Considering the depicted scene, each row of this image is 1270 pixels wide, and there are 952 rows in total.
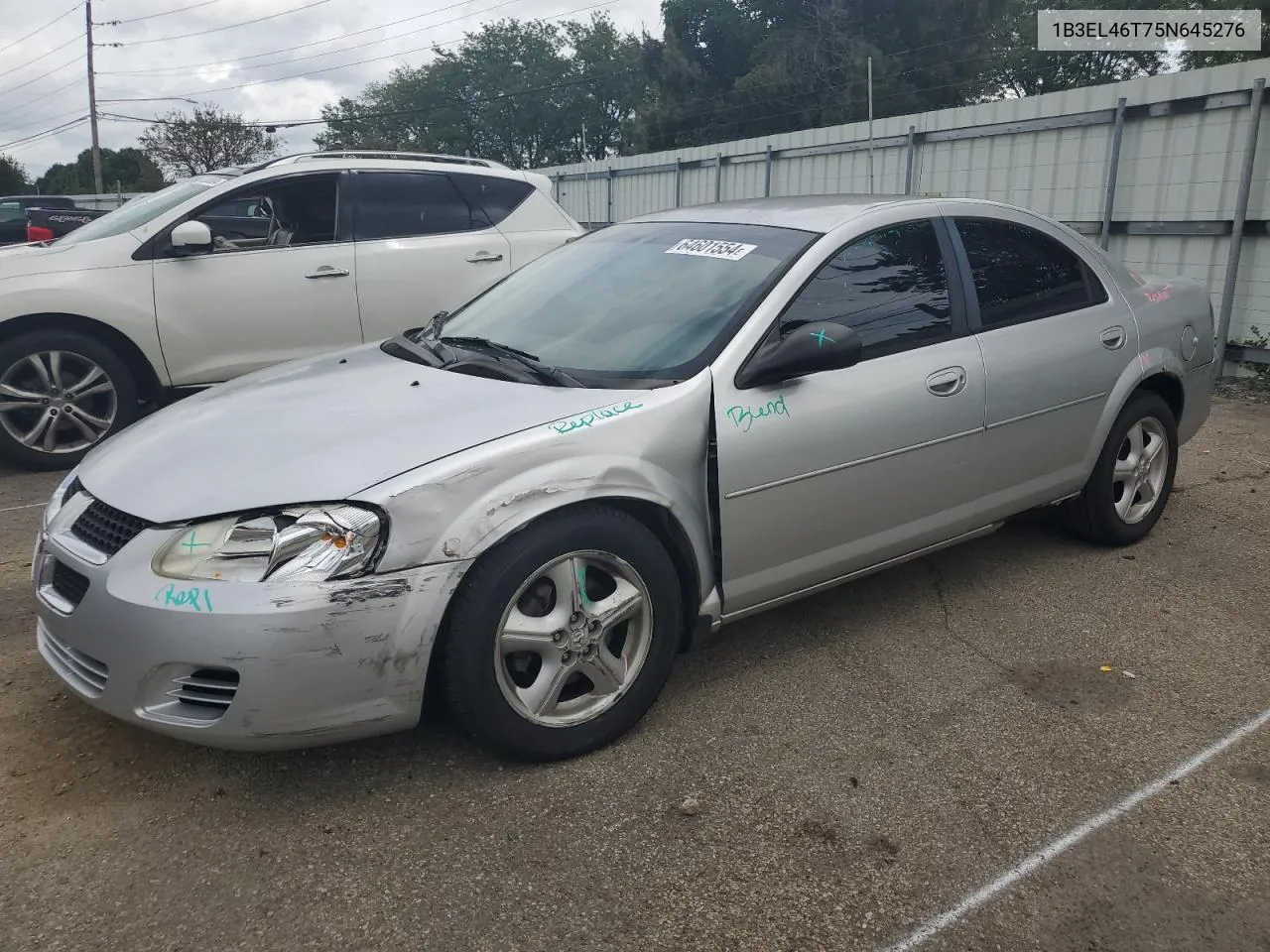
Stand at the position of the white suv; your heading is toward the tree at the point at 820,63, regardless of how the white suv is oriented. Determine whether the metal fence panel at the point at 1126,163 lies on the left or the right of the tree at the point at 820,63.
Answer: right

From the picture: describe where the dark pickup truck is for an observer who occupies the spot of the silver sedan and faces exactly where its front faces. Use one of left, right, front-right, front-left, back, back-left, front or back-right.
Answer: right

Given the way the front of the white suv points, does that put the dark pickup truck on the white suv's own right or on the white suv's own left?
on the white suv's own right

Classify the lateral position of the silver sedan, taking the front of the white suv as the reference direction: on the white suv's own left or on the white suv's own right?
on the white suv's own left

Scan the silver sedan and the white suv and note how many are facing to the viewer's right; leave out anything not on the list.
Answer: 0

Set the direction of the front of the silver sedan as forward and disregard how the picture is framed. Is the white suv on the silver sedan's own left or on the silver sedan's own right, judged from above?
on the silver sedan's own right

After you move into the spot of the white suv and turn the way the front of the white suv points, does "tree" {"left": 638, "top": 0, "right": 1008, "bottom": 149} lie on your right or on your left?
on your right

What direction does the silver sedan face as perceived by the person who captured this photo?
facing the viewer and to the left of the viewer

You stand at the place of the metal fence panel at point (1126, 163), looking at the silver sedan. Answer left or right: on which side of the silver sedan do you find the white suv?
right

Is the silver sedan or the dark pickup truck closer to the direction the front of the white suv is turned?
the dark pickup truck

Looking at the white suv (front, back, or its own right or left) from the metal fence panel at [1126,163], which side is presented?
back

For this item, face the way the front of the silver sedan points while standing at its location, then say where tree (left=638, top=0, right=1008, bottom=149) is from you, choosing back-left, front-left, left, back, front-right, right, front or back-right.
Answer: back-right

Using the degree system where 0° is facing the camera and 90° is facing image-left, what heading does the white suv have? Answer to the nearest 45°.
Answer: approximately 90°
